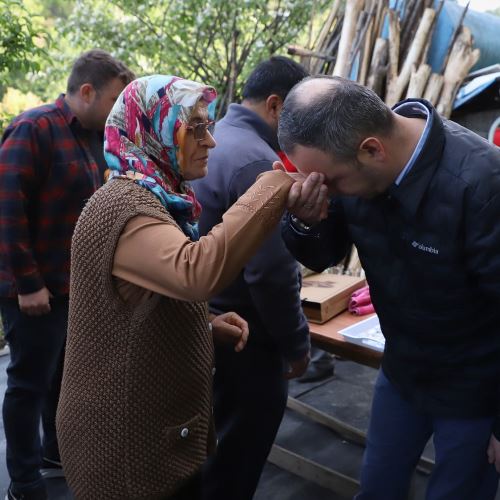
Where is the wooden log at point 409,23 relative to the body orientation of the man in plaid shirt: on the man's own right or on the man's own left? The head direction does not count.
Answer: on the man's own left

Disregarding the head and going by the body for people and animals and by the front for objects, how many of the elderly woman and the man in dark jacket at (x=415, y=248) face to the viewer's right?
1

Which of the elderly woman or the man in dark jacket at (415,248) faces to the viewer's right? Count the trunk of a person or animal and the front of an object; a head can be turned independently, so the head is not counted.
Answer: the elderly woman

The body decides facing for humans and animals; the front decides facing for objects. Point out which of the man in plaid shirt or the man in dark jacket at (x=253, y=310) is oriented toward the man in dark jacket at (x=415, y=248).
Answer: the man in plaid shirt

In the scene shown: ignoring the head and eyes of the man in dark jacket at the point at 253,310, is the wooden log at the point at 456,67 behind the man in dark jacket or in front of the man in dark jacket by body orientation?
in front

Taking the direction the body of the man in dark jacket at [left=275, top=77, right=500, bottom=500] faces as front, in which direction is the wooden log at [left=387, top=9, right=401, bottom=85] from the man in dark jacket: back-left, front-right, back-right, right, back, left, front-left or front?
back-right

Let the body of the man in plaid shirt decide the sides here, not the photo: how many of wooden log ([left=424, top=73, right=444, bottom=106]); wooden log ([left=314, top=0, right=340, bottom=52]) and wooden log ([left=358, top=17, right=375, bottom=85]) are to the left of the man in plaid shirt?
3

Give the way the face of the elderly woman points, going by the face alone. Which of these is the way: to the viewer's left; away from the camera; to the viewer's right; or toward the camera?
to the viewer's right

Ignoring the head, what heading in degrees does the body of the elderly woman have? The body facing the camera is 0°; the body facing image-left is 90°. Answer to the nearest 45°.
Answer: approximately 270°
